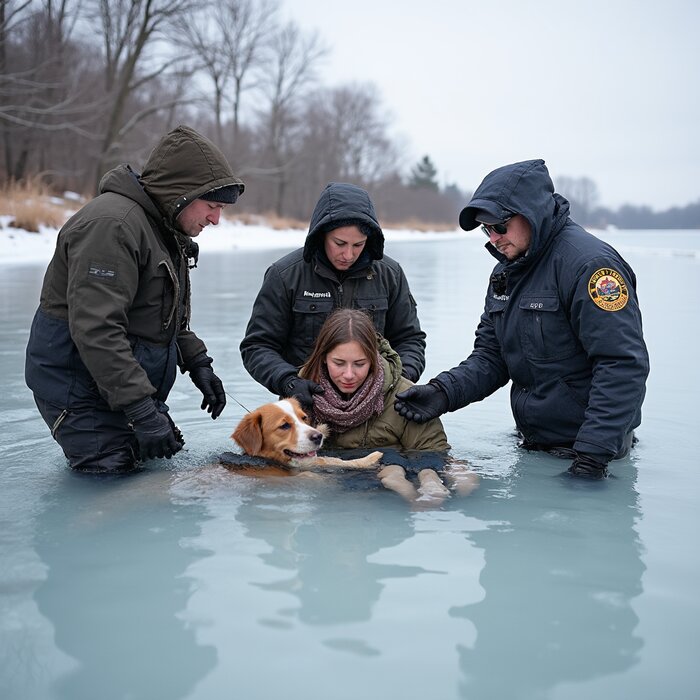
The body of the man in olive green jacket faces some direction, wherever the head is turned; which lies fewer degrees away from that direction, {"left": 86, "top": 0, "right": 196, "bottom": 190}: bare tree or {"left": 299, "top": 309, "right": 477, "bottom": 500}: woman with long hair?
the woman with long hair

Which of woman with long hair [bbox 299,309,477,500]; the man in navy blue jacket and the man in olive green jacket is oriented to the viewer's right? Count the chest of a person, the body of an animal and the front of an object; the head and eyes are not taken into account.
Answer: the man in olive green jacket

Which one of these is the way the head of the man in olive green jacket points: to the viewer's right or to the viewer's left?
to the viewer's right

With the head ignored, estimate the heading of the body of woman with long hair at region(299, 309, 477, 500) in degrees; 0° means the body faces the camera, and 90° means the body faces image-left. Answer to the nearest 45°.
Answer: approximately 0°

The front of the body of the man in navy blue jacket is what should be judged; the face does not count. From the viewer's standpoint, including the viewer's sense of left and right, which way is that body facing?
facing the viewer and to the left of the viewer

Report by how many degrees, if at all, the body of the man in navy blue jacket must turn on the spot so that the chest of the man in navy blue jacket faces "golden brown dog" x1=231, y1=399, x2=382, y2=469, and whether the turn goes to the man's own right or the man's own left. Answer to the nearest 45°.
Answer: approximately 45° to the man's own right

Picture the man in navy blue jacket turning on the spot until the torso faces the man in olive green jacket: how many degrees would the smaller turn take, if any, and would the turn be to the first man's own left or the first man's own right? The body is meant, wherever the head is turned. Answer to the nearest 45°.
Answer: approximately 45° to the first man's own right

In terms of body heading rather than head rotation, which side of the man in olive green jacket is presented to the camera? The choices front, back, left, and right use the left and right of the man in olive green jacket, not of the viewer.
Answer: right

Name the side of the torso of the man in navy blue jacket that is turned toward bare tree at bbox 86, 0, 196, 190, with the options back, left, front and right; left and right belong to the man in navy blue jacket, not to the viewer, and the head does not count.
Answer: right

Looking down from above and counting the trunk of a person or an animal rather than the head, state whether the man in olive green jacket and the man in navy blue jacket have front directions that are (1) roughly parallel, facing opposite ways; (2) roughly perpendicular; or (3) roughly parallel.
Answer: roughly parallel, facing opposite ways

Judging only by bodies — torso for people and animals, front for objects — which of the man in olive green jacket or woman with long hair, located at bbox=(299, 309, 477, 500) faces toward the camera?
the woman with long hair
